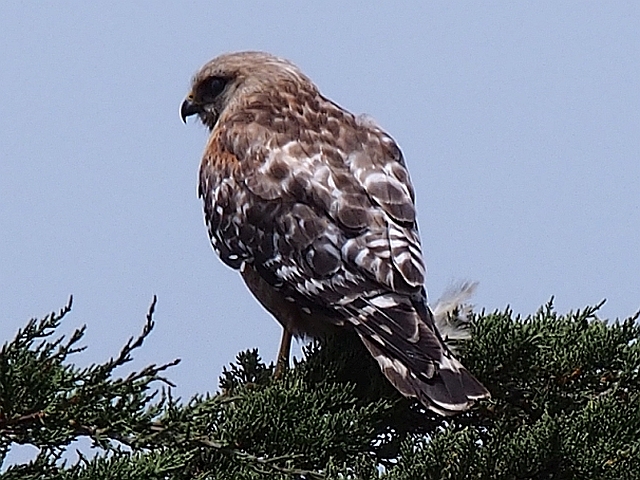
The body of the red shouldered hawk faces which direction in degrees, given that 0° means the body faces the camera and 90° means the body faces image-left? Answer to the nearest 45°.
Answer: approximately 135°
